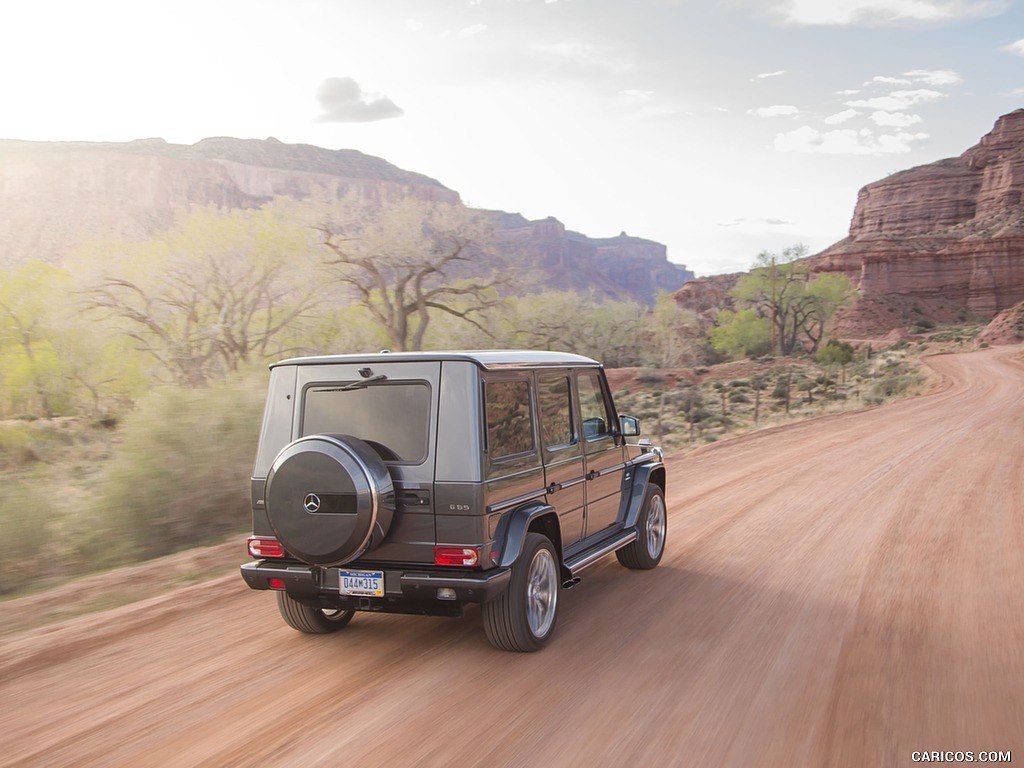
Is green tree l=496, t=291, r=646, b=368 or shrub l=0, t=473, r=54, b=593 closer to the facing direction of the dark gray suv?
the green tree

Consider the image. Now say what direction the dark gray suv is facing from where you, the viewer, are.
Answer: facing away from the viewer and to the right of the viewer

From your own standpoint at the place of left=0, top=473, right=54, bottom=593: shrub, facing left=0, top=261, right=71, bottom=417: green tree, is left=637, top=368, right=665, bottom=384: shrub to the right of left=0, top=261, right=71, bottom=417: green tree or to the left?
right

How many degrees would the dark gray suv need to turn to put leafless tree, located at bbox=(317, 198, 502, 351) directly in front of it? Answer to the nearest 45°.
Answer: approximately 45° to its left

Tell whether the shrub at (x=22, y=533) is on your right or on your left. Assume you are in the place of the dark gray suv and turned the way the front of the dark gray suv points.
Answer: on your left

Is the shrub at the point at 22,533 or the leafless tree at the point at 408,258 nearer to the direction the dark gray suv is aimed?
the leafless tree

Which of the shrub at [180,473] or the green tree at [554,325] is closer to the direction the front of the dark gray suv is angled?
the green tree

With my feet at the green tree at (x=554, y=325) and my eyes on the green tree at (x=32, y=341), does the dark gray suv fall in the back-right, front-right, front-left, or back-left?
front-left

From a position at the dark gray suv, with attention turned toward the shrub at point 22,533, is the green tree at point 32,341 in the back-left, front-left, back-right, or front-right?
front-right

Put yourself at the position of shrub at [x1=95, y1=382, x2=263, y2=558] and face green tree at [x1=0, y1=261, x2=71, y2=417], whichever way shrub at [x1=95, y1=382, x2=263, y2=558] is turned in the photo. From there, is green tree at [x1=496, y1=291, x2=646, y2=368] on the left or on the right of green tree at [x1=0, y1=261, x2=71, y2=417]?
right

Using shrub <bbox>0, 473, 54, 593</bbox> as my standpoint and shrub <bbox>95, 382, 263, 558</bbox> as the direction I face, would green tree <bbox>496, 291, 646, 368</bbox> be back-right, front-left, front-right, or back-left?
front-left

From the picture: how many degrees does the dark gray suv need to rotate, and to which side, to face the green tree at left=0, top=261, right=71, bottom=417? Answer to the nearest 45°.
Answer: approximately 90° to its left

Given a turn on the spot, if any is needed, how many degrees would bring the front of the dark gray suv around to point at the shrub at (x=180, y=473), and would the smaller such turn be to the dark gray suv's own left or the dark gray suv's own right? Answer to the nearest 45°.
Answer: approximately 90° to the dark gray suv's own left

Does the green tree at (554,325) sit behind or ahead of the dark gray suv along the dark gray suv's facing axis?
ahead

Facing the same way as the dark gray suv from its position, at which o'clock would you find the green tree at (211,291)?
The green tree is roughly at 10 o'clock from the dark gray suv.
